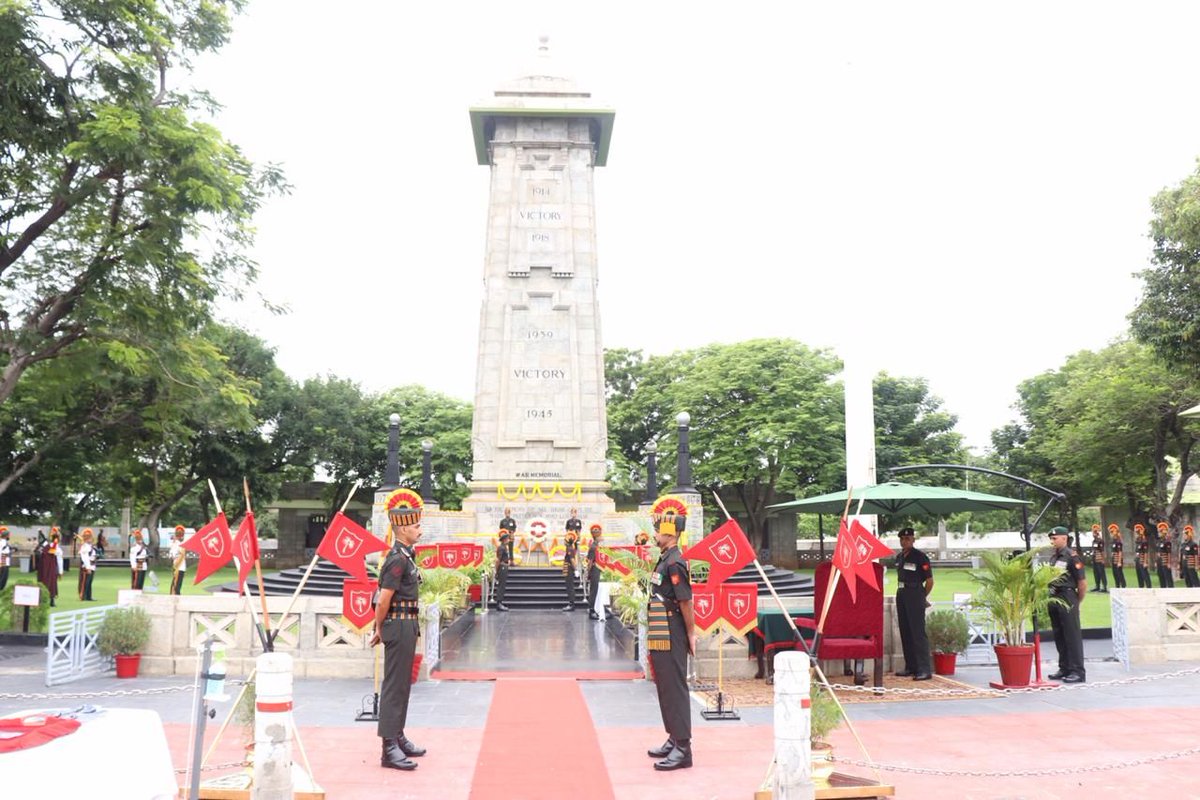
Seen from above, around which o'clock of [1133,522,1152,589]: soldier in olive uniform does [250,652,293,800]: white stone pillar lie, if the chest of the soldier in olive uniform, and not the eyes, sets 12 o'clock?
The white stone pillar is roughly at 11 o'clock from the soldier in olive uniform.

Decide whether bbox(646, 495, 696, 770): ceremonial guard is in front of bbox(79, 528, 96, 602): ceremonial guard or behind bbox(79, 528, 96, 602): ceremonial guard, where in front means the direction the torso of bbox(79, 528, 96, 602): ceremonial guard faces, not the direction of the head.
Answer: in front

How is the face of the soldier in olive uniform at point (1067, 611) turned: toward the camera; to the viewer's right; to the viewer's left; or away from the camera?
to the viewer's left

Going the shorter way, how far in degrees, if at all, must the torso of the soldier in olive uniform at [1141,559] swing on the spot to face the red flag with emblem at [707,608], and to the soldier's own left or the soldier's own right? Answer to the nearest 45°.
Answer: approximately 45° to the soldier's own left

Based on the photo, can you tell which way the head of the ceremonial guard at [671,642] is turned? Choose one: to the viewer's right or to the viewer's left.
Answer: to the viewer's left

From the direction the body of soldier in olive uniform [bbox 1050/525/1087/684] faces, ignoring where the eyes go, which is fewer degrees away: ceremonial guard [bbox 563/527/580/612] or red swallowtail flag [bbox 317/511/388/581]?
the red swallowtail flag

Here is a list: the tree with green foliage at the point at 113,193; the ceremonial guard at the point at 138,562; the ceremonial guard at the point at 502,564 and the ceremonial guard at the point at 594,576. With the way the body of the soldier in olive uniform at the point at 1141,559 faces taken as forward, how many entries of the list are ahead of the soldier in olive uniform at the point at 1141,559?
4

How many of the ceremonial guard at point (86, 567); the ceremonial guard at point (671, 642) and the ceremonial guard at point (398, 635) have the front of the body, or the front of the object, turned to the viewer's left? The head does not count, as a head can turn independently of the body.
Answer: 1

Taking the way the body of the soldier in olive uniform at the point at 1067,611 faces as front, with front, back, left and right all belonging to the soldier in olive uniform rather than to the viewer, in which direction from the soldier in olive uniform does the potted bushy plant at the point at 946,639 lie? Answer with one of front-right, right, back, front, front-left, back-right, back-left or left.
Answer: front-right

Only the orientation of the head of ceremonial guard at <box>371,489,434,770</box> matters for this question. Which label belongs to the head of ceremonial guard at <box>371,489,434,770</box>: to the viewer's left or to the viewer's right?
to the viewer's right

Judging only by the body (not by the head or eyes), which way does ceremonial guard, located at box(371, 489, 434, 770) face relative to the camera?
to the viewer's right

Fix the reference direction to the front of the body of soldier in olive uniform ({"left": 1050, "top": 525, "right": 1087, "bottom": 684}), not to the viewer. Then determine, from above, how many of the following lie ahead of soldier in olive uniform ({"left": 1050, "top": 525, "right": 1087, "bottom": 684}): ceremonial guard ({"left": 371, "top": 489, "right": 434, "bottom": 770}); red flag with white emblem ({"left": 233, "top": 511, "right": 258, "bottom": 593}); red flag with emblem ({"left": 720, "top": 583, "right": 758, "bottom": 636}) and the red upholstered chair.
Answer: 4
